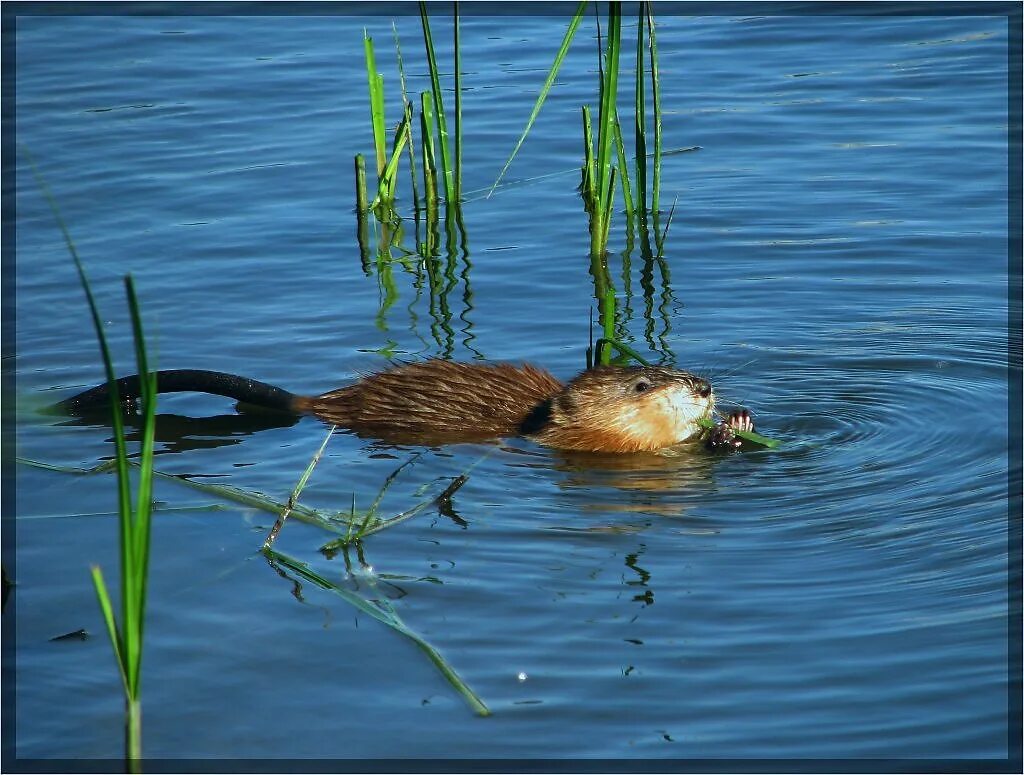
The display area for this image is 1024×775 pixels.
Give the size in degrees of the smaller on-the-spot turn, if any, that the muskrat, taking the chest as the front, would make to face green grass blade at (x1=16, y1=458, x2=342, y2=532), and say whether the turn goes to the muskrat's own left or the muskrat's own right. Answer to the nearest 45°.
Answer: approximately 135° to the muskrat's own right

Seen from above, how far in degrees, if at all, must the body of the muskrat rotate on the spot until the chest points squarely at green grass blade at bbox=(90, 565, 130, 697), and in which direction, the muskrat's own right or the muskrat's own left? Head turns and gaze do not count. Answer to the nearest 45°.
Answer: approximately 90° to the muskrat's own right

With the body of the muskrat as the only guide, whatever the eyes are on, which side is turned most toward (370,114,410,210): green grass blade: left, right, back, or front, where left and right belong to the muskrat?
left

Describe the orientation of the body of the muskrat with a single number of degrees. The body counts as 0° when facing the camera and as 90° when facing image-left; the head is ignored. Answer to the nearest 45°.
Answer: approximately 270°

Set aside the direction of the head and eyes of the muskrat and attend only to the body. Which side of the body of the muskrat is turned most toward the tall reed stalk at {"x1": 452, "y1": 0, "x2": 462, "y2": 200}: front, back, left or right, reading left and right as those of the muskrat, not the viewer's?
left

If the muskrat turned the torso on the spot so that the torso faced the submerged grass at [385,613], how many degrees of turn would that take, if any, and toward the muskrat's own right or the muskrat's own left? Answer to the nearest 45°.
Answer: approximately 90° to the muskrat's own right
